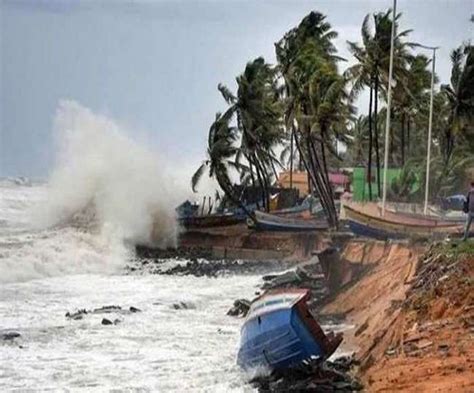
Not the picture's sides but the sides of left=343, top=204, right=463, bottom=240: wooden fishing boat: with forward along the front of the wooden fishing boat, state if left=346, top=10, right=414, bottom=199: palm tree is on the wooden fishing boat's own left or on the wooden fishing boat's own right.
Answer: on the wooden fishing boat's own right

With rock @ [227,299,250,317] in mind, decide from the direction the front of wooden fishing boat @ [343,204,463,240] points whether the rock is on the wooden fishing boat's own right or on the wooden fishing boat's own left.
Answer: on the wooden fishing boat's own left

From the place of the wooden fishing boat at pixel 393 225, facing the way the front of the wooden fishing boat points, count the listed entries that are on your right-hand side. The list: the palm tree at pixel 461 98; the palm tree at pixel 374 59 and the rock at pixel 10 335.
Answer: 2

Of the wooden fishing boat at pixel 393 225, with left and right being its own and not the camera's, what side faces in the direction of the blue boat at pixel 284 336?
left

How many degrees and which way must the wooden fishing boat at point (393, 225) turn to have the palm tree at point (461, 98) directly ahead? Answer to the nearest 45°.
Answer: approximately 90° to its right

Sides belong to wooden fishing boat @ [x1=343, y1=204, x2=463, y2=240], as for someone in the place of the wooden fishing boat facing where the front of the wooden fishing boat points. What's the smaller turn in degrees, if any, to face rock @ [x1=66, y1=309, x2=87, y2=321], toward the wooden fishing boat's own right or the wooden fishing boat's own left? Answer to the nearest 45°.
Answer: approximately 45° to the wooden fishing boat's own left

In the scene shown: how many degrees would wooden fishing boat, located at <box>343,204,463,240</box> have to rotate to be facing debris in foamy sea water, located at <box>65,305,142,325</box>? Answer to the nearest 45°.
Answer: approximately 45° to its left

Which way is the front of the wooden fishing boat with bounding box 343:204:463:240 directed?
to the viewer's left
